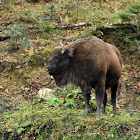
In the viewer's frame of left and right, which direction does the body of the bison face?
facing the viewer and to the left of the viewer
